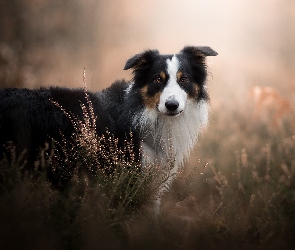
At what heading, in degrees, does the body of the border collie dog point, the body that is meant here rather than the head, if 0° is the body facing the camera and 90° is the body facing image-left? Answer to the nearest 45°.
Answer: approximately 270°
